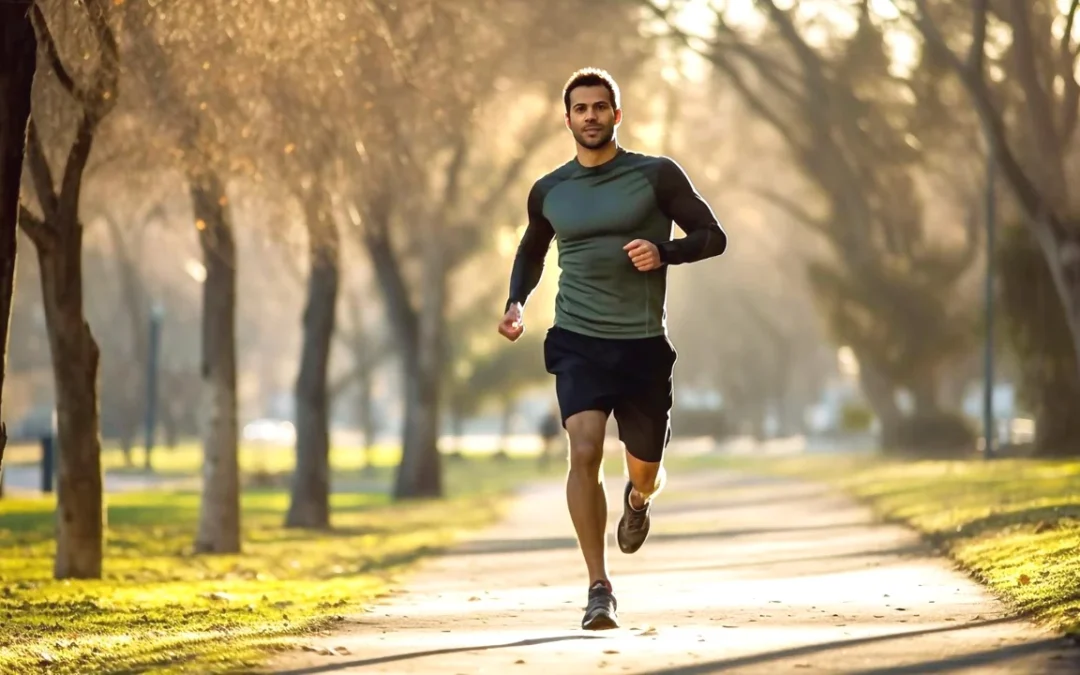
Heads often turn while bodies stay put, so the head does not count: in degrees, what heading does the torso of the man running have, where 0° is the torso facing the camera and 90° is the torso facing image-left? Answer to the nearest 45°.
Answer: approximately 0°

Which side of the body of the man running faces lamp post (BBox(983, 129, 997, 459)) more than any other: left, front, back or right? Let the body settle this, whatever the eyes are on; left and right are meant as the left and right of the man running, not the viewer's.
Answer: back

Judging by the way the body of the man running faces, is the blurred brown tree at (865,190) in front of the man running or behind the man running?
behind

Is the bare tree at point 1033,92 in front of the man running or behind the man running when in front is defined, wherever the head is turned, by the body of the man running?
behind

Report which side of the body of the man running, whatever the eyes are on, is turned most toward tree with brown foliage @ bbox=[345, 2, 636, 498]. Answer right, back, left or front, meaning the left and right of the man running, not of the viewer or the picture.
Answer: back
